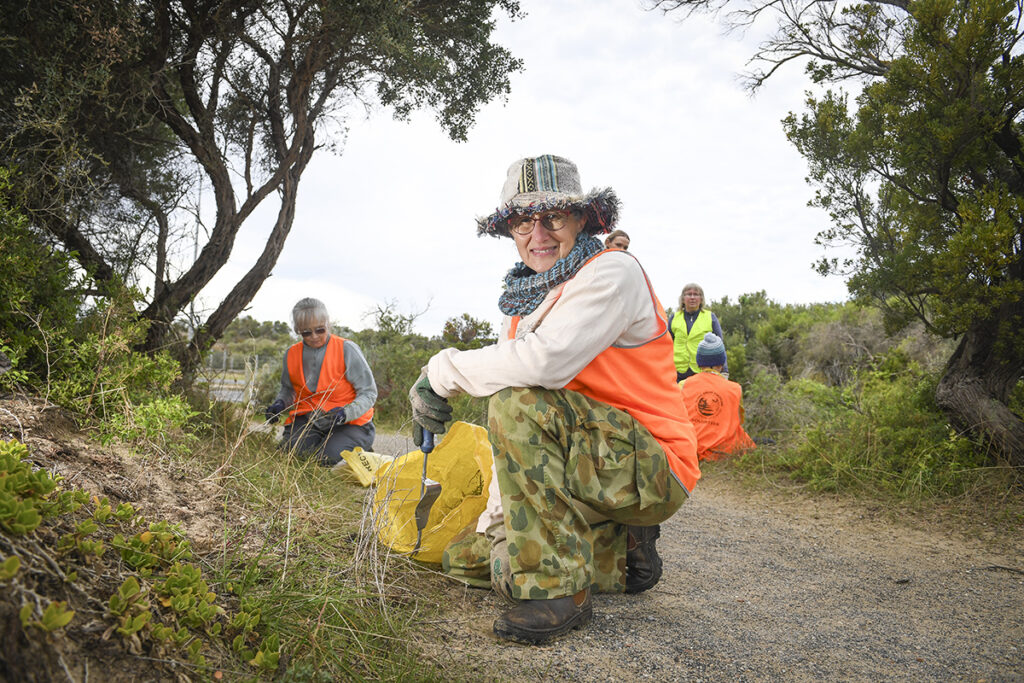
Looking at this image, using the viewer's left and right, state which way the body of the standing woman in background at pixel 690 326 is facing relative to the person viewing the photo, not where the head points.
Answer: facing the viewer

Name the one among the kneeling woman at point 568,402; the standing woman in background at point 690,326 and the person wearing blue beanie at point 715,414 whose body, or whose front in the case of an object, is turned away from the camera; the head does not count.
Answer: the person wearing blue beanie

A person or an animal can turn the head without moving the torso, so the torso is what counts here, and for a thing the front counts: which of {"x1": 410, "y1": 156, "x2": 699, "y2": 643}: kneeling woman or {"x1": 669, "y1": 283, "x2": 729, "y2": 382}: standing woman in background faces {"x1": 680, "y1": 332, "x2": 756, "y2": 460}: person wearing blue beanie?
the standing woman in background

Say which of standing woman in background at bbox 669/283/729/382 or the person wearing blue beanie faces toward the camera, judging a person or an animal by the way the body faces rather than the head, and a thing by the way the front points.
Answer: the standing woman in background

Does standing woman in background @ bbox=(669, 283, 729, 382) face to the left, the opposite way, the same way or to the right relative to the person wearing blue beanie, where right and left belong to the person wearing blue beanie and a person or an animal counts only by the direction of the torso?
the opposite way

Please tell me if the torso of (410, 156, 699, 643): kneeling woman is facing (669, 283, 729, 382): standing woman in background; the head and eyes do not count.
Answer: no

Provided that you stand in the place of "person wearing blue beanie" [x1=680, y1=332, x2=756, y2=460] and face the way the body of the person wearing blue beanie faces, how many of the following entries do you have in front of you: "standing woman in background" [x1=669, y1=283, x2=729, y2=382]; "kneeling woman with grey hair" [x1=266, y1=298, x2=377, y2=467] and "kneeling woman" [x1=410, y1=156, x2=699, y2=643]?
1

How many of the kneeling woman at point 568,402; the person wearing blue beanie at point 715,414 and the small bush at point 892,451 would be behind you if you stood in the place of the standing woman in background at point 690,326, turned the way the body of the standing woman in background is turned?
0

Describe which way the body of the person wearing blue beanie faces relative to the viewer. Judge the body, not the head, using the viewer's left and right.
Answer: facing away from the viewer

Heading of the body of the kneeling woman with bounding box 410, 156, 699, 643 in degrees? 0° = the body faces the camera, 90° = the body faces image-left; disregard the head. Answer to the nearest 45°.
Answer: approximately 45°

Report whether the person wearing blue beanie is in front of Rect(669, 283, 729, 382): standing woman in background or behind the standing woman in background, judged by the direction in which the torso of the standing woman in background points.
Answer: in front

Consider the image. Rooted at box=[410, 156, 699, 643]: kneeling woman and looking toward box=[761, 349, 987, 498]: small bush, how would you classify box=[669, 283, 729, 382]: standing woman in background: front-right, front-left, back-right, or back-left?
front-left

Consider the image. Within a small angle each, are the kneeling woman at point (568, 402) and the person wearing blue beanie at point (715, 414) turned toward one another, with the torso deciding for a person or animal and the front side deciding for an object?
no

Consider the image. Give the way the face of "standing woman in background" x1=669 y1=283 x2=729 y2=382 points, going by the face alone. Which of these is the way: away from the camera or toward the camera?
toward the camera

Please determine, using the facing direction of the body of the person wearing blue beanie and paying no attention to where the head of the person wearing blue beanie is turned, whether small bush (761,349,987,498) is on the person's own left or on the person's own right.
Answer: on the person's own right

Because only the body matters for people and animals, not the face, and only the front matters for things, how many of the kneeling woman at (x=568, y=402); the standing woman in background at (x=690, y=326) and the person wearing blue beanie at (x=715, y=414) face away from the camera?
1

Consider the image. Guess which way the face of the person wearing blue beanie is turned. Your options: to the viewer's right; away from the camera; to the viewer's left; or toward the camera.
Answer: away from the camera
